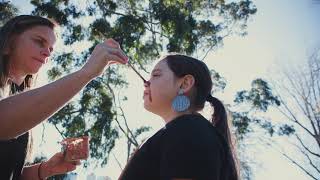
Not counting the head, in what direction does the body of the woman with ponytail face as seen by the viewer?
to the viewer's left

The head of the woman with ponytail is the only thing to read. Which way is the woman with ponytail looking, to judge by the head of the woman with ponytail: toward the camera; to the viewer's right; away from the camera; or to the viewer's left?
to the viewer's left
